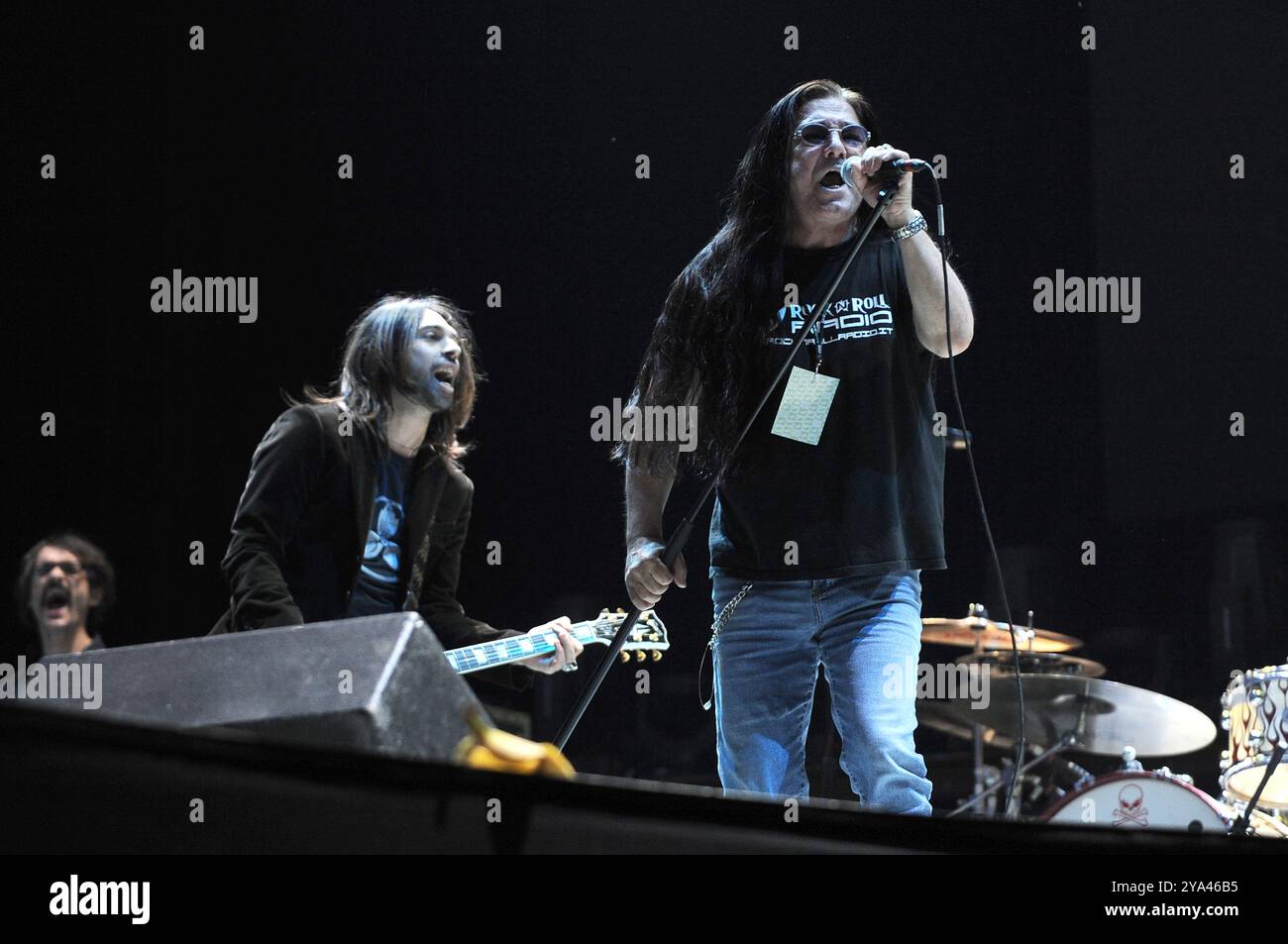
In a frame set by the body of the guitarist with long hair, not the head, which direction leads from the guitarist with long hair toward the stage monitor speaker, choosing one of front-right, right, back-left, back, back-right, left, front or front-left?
front-right

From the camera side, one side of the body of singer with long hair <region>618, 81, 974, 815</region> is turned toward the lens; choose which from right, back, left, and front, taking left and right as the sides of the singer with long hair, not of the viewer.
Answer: front

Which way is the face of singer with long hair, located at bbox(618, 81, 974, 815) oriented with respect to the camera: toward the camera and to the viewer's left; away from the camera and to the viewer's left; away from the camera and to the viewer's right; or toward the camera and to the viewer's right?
toward the camera and to the viewer's right

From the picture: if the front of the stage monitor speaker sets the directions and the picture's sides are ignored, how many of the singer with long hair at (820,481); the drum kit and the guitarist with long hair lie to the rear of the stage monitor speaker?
0

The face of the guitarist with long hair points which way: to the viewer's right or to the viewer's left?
to the viewer's right

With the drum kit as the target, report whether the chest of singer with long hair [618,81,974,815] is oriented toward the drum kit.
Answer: no

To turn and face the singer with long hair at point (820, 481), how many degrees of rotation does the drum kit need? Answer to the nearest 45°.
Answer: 0° — it already faces them

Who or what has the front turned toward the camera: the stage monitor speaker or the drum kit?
the drum kit

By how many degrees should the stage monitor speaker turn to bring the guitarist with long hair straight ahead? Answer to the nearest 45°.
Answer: approximately 45° to its left

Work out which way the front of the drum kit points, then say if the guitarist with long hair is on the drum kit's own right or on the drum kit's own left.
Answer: on the drum kit's own right

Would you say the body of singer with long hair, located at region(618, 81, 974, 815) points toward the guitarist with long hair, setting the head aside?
no

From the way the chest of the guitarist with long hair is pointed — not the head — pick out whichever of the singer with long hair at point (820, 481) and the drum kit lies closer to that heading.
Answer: the singer with long hair

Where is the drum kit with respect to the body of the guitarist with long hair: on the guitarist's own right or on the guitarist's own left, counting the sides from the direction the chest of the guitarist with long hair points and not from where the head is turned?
on the guitarist's own left

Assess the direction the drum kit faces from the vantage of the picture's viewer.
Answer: facing the viewer

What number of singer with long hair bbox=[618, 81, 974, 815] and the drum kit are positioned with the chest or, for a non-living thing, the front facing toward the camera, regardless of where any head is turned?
2

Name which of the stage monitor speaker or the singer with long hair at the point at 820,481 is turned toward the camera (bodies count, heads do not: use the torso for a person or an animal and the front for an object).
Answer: the singer with long hair
